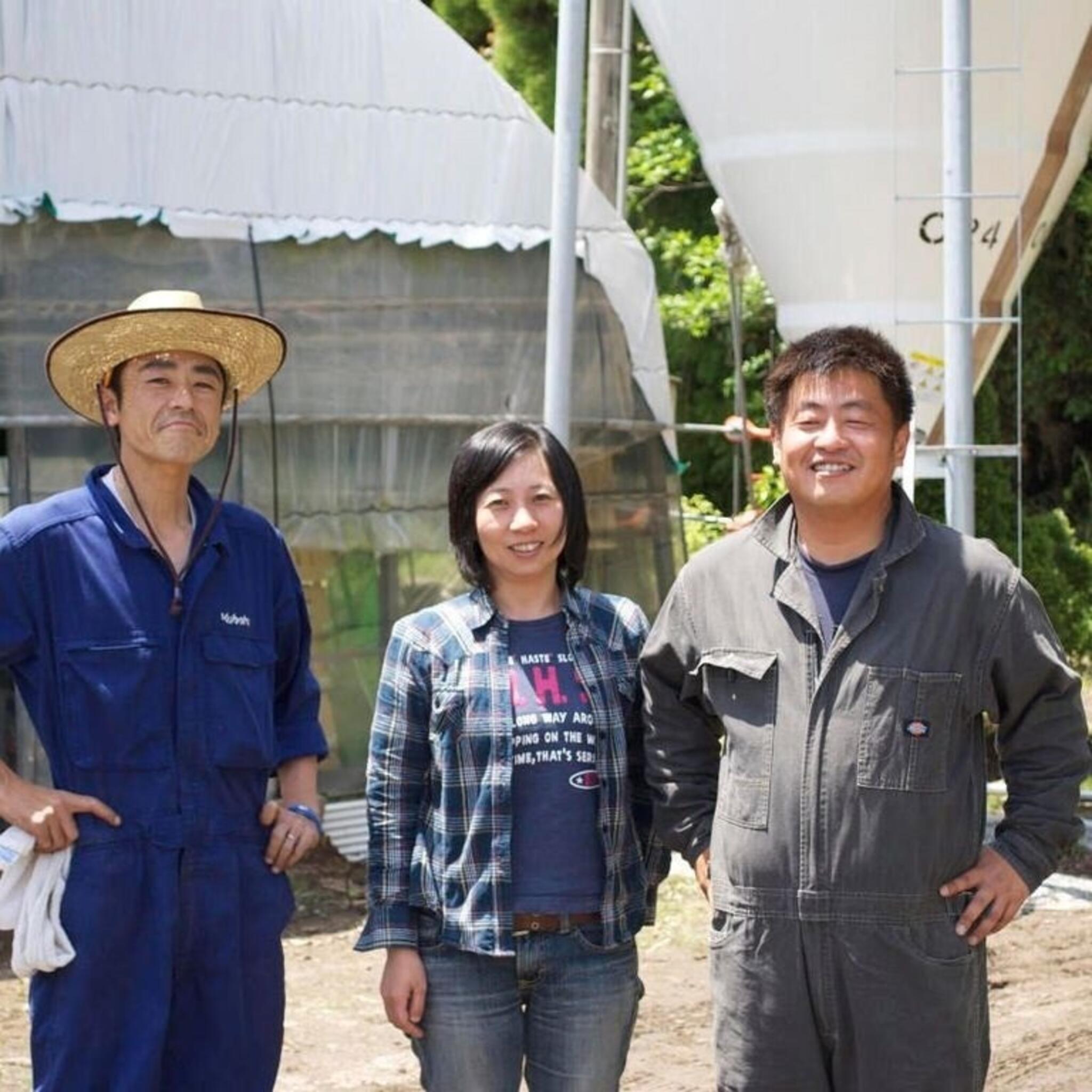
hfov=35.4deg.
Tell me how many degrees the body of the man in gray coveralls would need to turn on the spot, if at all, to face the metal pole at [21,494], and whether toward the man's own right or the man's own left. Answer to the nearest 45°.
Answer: approximately 135° to the man's own right

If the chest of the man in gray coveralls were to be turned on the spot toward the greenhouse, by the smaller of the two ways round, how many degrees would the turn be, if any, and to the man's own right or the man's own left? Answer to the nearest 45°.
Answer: approximately 135° to the man's own right

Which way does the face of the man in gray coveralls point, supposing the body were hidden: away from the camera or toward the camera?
toward the camera

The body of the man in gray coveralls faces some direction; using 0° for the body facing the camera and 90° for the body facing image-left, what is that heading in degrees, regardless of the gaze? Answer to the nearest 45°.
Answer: approximately 0°

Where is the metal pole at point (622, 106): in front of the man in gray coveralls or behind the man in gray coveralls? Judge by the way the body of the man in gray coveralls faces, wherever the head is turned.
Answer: behind

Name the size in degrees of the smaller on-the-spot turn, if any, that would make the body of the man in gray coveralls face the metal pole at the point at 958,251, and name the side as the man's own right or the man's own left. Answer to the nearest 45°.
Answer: approximately 180°

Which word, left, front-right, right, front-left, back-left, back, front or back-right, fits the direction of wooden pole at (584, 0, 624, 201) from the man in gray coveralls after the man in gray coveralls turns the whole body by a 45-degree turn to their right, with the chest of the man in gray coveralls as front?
back-right

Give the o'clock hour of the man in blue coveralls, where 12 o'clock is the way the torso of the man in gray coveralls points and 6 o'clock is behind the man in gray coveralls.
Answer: The man in blue coveralls is roughly at 3 o'clock from the man in gray coveralls.

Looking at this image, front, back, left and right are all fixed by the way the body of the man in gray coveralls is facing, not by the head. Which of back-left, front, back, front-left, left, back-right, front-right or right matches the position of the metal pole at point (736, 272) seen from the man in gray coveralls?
back

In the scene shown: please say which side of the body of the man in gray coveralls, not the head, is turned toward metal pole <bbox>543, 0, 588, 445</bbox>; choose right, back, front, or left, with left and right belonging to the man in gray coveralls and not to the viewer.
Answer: back

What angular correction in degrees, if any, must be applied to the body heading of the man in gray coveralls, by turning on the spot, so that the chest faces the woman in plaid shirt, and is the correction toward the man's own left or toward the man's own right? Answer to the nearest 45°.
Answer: approximately 90° to the man's own right
